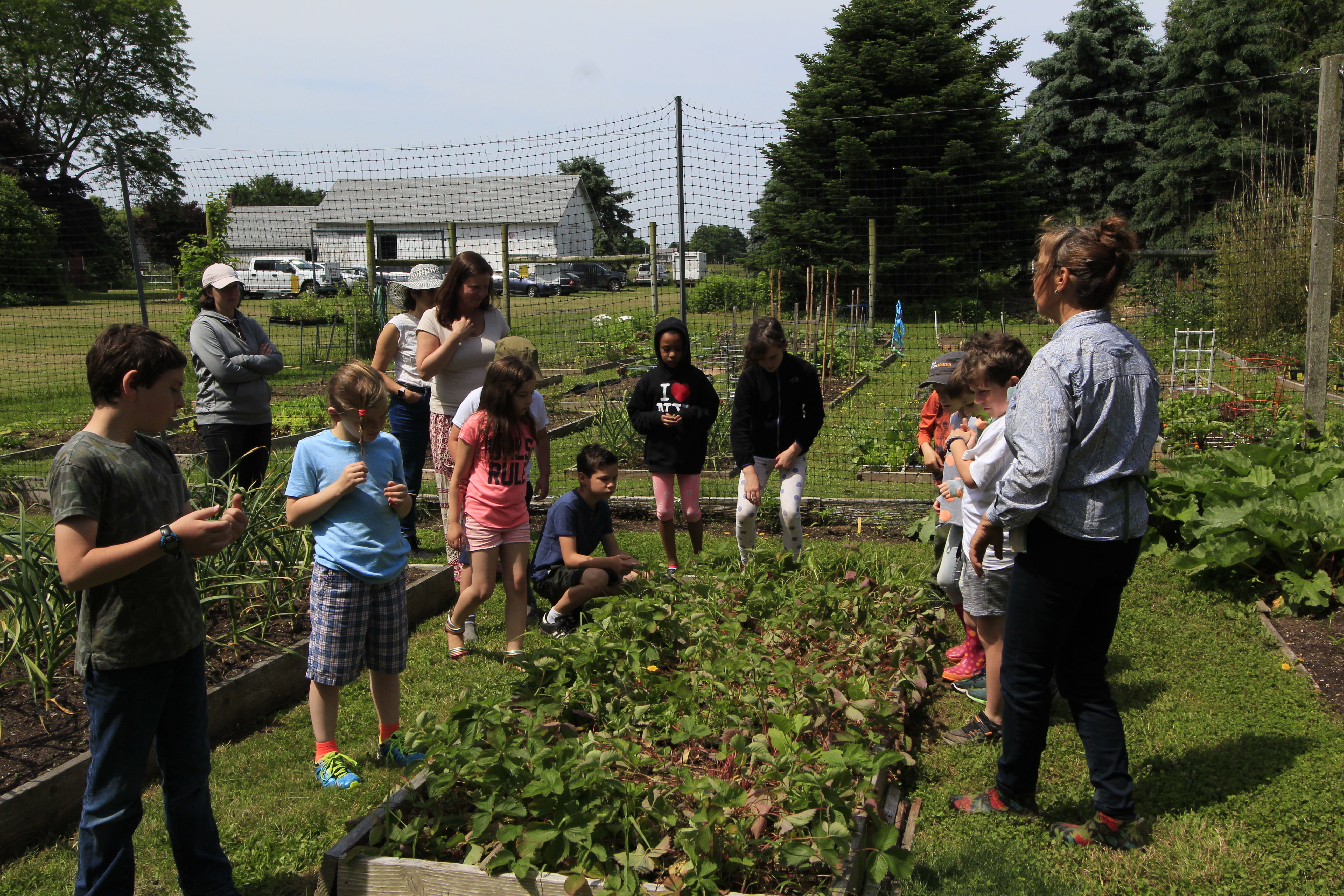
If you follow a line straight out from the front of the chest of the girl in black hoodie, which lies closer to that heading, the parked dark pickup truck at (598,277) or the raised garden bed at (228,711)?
the raised garden bed

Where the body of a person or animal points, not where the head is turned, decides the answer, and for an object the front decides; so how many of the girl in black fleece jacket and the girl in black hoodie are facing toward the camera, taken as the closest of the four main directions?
2

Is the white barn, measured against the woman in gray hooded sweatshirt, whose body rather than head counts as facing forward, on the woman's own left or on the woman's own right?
on the woman's own left

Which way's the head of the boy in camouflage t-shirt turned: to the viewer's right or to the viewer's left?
to the viewer's right

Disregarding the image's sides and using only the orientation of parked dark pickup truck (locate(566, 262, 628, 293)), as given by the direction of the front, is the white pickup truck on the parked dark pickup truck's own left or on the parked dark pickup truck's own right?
on the parked dark pickup truck's own right

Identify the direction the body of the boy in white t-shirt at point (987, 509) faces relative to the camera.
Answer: to the viewer's left

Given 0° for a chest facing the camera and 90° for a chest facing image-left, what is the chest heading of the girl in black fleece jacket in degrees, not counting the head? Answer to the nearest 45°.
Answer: approximately 0°
